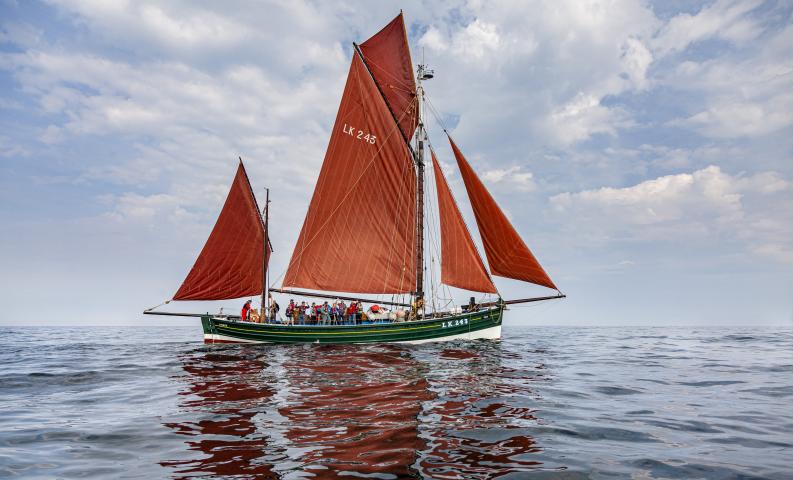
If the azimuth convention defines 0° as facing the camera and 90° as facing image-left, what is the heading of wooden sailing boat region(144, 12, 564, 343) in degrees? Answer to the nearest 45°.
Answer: approximately 270°
